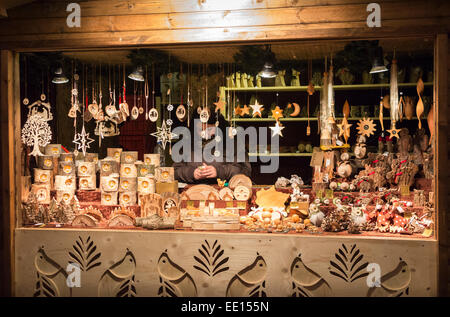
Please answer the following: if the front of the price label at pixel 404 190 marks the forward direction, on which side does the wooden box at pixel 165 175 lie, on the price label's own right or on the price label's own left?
on the price label's own right

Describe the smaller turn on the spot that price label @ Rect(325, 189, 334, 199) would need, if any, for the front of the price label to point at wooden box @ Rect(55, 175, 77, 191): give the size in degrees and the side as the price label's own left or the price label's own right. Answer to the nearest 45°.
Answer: approximately 90° to the price label's own right

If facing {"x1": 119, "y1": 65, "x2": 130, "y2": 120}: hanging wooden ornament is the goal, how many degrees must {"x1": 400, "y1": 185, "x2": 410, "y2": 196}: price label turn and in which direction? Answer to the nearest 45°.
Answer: approximately 90° to its right

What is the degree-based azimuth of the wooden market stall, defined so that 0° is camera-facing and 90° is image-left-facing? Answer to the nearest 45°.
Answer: approximately 0°

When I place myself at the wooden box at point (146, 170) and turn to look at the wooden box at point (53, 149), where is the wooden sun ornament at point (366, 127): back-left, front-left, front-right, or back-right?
back-right

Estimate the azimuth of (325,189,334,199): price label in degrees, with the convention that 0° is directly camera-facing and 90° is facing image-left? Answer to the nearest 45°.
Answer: approximately 0°
